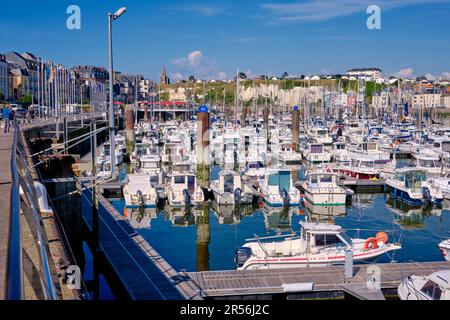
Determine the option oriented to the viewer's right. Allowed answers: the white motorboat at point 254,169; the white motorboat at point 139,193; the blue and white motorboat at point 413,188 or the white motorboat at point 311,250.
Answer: the white motorboat at point 311,250

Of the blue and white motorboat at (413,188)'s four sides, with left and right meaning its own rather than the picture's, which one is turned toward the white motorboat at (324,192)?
left

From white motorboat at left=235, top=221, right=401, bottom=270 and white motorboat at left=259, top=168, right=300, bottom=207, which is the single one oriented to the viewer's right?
white motorboat at left=235, top=221, right=401, bottom=270

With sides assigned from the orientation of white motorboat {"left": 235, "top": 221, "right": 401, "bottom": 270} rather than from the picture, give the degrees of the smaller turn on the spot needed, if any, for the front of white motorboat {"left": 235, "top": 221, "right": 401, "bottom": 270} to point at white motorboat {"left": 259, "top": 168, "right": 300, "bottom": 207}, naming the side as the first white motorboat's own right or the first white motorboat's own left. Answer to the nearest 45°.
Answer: approximately 90° to the first white motorboat's own left

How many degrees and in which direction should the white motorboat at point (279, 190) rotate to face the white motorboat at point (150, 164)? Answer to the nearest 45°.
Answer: approximately 45° to its left

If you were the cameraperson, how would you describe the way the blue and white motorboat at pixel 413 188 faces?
facing away from the viewer and to the left of the viewer

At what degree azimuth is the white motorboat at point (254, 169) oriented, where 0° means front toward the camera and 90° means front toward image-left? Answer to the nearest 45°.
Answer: approximately 45°

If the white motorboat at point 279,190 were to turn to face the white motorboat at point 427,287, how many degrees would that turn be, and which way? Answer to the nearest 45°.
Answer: approximately 180°

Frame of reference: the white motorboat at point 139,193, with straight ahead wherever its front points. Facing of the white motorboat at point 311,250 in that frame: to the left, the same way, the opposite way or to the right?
to the right

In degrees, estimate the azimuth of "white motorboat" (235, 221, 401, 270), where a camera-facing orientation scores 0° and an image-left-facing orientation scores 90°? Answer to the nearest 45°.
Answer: approximately 270°

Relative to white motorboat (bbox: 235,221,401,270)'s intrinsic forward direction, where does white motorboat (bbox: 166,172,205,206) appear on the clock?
white motorboat (bbox: 166,172,205,206) is roughly at 8 o'clock from white motorboat (bbox: 235,221,401,270).
